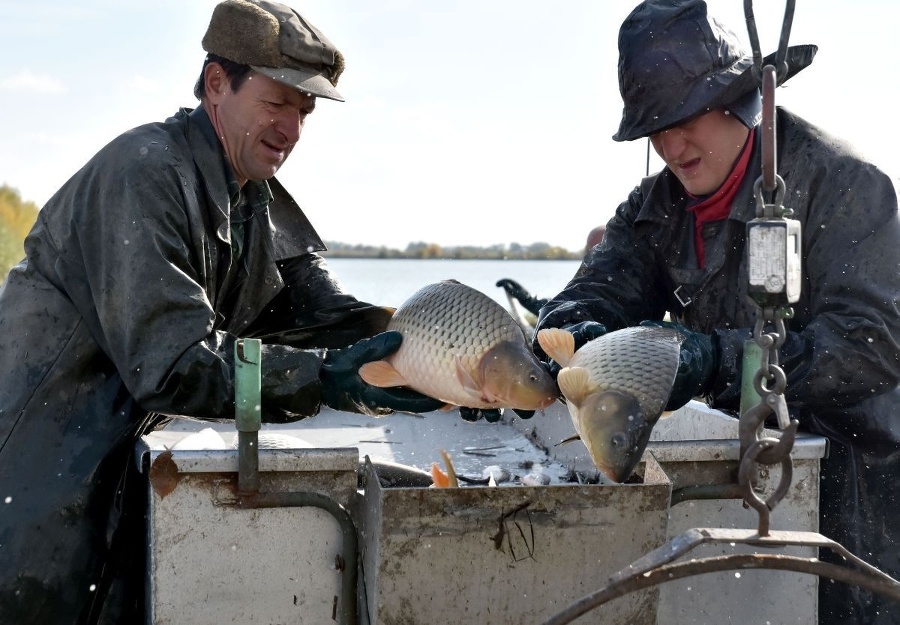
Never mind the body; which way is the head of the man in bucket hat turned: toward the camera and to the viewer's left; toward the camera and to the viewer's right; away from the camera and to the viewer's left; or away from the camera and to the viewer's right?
toward the camera and to the viewer's left

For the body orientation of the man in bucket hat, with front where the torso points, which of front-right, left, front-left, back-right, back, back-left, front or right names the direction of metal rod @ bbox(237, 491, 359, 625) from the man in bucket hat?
front

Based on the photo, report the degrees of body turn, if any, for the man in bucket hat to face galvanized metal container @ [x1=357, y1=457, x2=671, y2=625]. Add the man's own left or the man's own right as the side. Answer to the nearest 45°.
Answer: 0° — they already face it

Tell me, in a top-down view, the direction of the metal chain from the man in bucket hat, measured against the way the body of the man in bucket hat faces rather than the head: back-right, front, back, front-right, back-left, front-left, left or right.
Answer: front-left

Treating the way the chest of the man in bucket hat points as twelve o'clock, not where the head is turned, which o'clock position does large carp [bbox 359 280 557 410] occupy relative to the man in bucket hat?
The large carp is roughly at 12 o'clock from the man in bucket hat.

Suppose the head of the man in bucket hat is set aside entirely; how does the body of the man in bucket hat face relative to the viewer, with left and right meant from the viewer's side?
facing the viewer and to the left of the viewer
